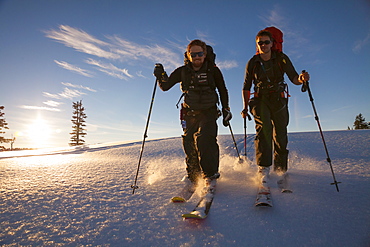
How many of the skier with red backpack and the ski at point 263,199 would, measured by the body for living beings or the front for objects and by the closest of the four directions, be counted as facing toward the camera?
2

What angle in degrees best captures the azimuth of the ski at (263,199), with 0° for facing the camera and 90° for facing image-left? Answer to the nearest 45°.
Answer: approximately 0°

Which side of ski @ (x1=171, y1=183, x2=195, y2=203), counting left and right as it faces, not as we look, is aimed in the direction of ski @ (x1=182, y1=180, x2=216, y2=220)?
left

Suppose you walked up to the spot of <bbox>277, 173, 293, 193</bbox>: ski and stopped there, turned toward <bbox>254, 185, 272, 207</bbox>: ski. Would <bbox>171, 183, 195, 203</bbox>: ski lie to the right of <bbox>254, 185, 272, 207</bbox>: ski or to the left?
right

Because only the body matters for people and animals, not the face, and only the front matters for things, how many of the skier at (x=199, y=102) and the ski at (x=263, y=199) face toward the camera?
2

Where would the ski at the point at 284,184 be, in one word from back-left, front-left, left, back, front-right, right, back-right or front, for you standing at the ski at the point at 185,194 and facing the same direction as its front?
back-left

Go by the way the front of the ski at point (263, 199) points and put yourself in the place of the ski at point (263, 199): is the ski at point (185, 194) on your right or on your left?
on your right

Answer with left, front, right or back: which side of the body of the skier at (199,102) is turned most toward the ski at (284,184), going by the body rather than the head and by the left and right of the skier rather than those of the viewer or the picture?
left
